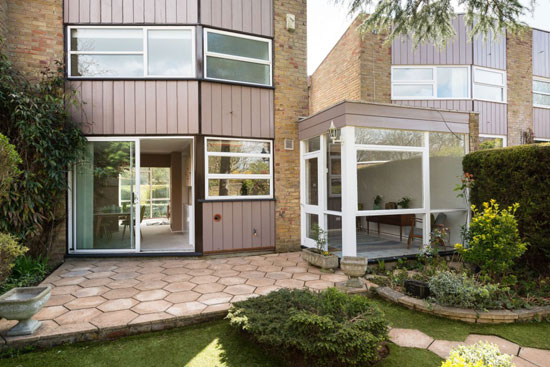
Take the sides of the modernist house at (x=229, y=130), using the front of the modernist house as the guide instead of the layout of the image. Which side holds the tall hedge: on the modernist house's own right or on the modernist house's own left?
on the modernist house's own left

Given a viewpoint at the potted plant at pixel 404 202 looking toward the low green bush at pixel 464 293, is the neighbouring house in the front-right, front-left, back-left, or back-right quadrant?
back-left

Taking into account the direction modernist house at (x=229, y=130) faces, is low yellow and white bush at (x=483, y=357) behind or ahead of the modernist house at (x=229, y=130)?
ahead

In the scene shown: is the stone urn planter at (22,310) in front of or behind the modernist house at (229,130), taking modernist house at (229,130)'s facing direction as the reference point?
in front

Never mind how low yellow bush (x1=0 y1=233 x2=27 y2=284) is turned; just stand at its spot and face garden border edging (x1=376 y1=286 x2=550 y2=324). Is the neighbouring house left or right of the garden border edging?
left

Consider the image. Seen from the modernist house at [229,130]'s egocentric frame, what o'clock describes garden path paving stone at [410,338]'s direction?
The garden path paving stone is roughly at 11 o'clock from the modernist house.

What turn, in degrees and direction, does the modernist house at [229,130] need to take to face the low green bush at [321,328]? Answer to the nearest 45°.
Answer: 0° — it already faces it

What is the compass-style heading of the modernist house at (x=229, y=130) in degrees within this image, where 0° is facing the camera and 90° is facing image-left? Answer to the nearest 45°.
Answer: approximately 0°
